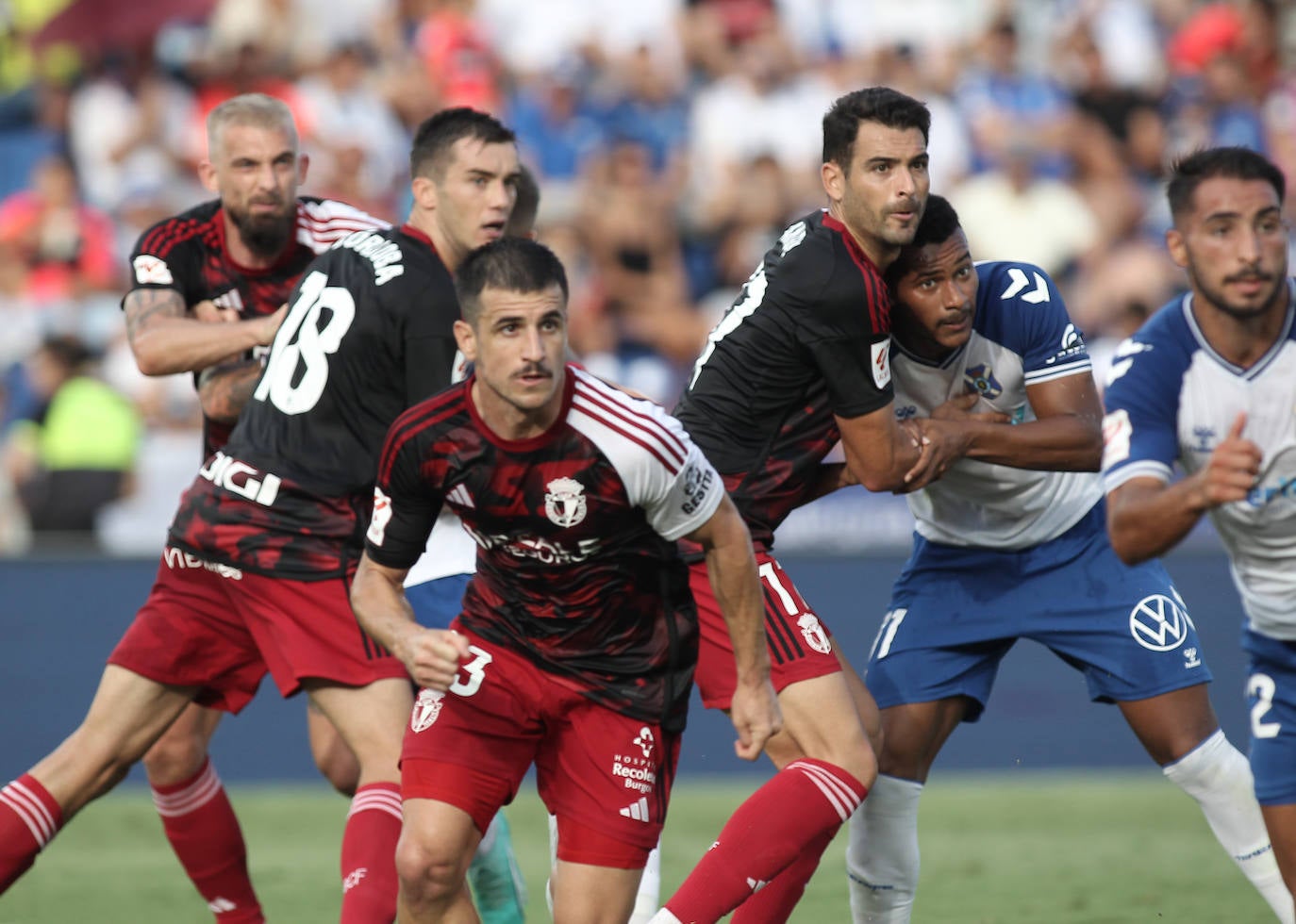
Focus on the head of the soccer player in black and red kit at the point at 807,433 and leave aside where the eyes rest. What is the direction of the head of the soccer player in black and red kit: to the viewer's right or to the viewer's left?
to the viewer's right

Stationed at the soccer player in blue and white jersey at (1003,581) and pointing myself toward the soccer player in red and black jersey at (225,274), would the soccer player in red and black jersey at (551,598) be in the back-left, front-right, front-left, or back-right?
front-left

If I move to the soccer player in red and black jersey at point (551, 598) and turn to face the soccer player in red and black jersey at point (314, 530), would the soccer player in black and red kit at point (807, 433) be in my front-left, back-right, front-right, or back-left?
back-right

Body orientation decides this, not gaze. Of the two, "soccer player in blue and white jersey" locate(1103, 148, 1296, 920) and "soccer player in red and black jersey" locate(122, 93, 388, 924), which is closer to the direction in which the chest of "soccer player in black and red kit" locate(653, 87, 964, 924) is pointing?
the soccer player in blue and white jersey

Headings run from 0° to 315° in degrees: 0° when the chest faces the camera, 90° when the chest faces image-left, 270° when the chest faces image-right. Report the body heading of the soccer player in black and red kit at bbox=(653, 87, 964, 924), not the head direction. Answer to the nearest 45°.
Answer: approximately 270°

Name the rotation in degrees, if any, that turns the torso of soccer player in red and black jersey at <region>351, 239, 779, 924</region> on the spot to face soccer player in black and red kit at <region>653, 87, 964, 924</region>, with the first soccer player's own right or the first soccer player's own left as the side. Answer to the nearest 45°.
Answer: approximately 135° to the first soccer player's own left

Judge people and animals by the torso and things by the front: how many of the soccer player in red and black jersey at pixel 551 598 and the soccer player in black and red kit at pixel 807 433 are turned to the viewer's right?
1

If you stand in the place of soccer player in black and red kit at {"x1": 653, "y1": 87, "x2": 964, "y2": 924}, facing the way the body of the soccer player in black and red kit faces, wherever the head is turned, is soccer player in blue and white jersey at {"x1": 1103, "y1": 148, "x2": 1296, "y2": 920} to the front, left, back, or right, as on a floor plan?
front

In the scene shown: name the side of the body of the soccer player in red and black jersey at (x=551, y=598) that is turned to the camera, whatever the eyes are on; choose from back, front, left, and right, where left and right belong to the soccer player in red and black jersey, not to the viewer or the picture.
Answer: front

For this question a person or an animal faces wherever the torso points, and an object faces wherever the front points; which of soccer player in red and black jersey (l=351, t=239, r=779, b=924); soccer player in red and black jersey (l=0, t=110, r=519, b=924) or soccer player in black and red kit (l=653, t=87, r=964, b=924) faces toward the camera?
soccer player in red and black jersey (l=351, t=239, r=779, b=924)

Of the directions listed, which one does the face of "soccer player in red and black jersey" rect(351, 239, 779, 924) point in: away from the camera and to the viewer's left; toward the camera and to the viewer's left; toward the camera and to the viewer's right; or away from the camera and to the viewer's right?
toward the camera and to the viewer's right

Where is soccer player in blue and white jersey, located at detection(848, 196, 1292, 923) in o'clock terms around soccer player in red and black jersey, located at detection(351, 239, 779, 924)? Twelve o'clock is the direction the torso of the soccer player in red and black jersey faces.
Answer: The soccer player in blue and white jersey is roughly at 8 o'clock from the soccer player in red and black jersey.

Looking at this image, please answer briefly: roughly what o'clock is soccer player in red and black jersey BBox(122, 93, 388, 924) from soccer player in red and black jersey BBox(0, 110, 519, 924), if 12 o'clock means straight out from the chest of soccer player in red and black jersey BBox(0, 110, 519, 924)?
soccer player in red and black jersey BBox(122, 93, 388, 924) is roughly at 10 o'clock from soccer player in red and black jersey BBox(0, 110, 519, 924).

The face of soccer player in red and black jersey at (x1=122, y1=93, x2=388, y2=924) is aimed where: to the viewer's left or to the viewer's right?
to the viewer's right

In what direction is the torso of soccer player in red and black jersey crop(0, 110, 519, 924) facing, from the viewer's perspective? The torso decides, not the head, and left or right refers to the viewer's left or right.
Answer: facing away from the viewer and to the right of the viewer
